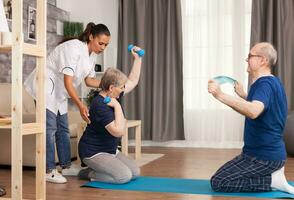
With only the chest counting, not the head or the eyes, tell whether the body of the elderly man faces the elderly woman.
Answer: yes

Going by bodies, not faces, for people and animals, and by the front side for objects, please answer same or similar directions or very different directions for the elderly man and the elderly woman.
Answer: very different directions

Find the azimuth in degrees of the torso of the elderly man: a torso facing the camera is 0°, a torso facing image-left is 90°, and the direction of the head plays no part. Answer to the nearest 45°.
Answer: approximately 90°

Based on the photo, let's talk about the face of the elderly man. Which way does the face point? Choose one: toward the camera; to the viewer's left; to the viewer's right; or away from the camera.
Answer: to the viewer's left

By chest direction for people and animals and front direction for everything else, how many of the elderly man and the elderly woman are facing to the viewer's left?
1
